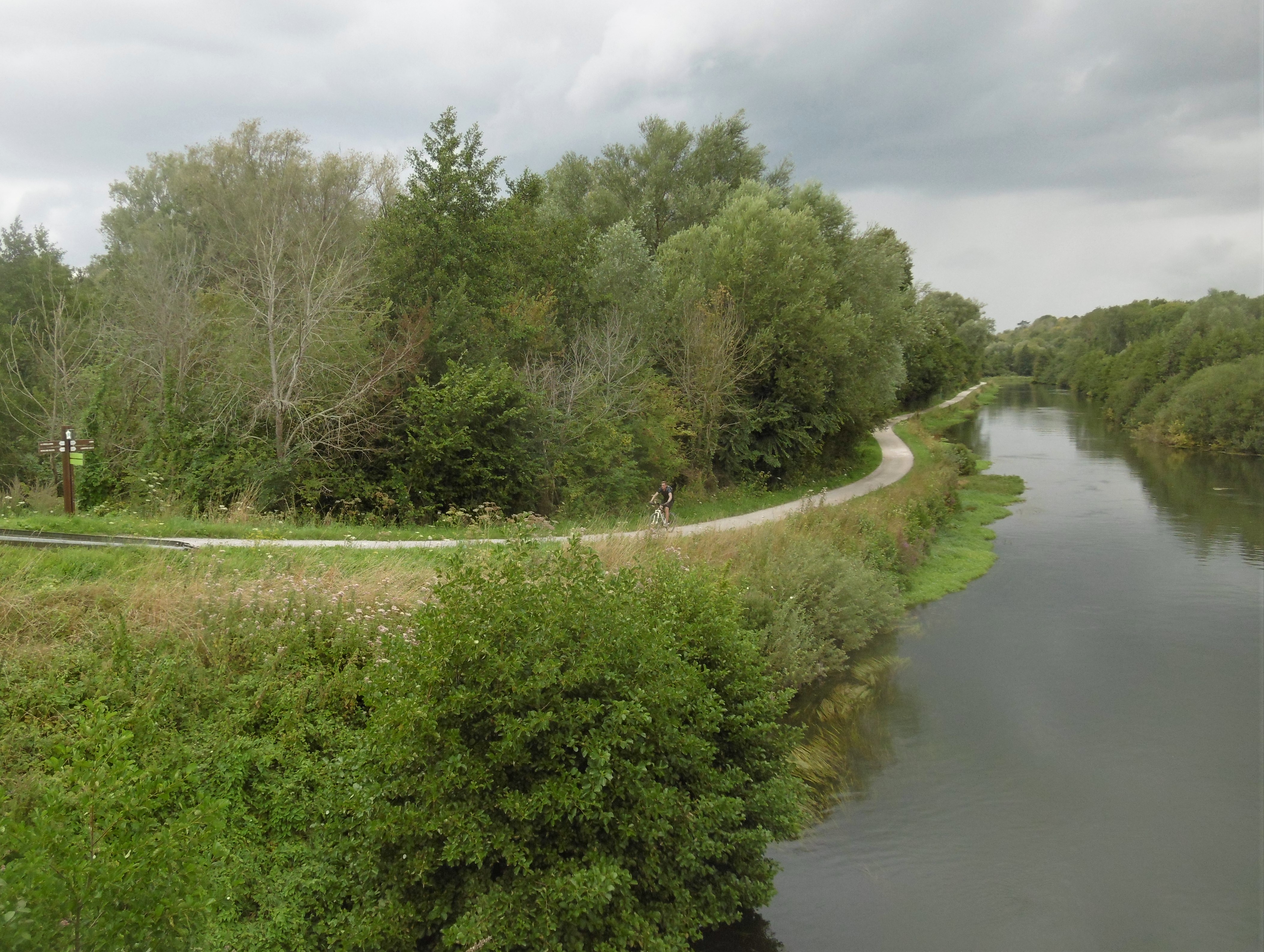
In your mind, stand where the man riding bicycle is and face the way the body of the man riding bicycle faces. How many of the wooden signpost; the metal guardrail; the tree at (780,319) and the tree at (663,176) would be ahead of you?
2

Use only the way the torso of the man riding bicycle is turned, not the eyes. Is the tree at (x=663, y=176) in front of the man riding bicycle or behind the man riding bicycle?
behind

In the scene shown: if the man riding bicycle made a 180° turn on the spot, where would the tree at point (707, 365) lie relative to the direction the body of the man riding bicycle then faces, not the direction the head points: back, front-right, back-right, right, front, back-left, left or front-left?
front-left

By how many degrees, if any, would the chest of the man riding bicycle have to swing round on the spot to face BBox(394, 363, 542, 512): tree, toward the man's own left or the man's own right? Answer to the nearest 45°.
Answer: approximately 45° to the man's own right

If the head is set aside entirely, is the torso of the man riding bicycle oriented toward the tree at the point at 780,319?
no

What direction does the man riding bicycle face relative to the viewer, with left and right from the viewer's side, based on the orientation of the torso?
facing the viewer and to the left of the viewer

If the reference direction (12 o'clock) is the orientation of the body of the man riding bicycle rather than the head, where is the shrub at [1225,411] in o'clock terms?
The shrub is roughly at 6 o'clock from the man riding bicycle.

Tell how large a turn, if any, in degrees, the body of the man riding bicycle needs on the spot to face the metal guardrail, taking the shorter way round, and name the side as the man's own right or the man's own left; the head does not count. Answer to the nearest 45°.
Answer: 0° — they already face it

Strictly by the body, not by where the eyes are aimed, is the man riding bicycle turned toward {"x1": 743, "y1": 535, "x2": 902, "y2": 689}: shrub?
no

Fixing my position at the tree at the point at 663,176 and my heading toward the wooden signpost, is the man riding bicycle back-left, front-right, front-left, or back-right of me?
front-left

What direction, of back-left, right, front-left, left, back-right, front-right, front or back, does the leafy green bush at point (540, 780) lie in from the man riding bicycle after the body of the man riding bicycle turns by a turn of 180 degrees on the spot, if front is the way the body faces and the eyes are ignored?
back-right

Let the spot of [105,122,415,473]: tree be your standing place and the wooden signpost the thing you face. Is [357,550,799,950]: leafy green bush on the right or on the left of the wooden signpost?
left

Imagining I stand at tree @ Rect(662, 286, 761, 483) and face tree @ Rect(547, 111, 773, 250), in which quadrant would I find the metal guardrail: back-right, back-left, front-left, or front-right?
back-left

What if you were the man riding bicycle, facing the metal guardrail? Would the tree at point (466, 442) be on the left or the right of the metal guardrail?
right
